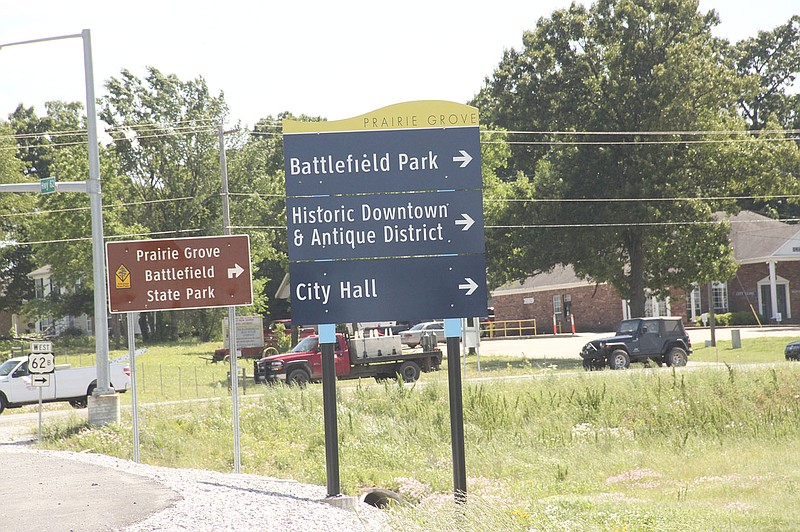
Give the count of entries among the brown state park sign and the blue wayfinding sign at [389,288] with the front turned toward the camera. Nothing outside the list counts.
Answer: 2

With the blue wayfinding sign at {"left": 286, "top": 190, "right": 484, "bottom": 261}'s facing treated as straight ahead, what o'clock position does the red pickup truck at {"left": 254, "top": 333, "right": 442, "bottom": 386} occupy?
The red pickup truck is roughly at 6 o'clock from the blue wayfinding sign.

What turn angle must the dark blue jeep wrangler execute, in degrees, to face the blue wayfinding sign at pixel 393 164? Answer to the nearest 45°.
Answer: approximately 45° to its left

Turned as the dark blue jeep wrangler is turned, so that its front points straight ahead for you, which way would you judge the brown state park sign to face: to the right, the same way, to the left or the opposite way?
to the left

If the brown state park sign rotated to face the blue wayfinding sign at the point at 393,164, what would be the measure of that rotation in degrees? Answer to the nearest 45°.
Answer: approximately 45° to its left

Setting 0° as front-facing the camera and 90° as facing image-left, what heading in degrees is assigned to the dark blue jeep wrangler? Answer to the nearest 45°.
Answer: approximately 45°

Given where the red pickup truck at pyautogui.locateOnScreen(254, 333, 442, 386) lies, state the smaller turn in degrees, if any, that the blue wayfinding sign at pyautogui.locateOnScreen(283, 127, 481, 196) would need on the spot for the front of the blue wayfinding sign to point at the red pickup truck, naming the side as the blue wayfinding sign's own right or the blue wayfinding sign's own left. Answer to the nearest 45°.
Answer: approximately 180°

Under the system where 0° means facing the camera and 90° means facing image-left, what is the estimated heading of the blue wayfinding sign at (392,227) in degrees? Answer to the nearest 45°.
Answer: approximately 0°

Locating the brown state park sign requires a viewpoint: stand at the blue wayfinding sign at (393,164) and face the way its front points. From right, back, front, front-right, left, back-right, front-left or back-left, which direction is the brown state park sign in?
back-right
